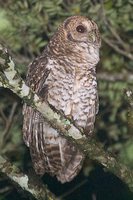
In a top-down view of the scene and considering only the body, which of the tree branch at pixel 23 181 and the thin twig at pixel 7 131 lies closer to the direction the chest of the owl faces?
the tree branch

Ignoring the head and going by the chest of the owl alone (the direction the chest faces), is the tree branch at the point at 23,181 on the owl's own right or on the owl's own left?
on the owl's own right

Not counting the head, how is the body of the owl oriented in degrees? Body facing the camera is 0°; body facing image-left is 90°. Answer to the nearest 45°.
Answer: approximately 315°
